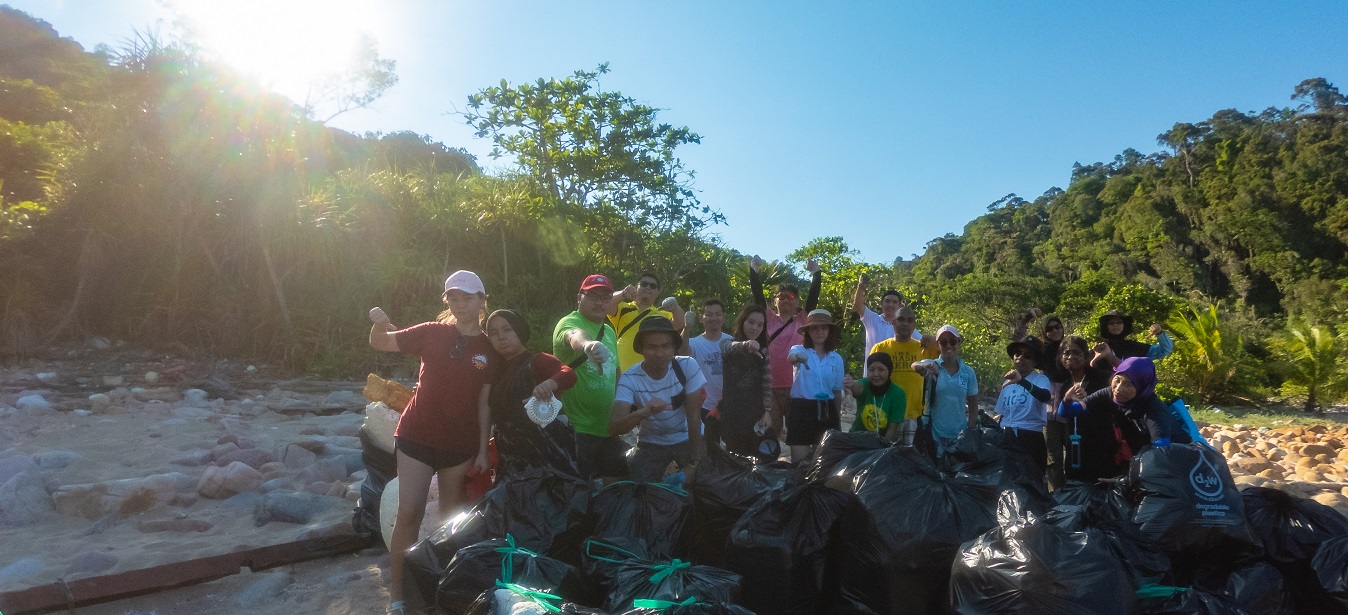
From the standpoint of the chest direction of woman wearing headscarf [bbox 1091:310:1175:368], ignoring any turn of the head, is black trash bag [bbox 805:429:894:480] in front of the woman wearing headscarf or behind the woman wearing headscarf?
in front

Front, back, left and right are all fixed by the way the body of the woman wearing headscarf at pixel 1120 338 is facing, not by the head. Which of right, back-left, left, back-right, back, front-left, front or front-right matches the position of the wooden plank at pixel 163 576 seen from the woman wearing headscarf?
front-right

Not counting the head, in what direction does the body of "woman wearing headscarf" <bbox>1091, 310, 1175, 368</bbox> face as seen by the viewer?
toward the camera

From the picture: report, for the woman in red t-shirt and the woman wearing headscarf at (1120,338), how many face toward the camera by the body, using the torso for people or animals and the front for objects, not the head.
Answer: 2

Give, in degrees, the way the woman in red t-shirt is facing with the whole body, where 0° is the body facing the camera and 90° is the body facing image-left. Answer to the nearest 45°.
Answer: approximately 0°

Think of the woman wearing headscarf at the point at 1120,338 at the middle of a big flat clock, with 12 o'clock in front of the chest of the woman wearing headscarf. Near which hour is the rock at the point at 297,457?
The rock is roughly at 2 o'clock from the woman wearing headscarf.

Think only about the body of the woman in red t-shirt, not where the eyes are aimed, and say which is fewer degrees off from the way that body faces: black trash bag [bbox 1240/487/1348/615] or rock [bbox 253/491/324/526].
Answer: the black trash bag

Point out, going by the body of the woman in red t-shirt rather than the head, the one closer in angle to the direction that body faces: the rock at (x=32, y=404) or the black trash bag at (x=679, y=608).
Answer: the black trash bag

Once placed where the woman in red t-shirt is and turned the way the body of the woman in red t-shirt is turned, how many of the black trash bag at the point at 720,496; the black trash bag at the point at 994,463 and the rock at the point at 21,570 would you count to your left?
2

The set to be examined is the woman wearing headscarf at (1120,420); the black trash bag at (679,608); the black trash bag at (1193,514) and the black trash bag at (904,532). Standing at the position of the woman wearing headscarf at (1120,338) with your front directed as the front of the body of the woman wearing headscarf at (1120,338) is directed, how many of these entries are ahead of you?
4

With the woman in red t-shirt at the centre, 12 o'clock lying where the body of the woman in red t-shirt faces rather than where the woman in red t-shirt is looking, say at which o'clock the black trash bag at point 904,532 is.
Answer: The black trash bag is roughly at 10 o'clock from the woman in red t-shirt.

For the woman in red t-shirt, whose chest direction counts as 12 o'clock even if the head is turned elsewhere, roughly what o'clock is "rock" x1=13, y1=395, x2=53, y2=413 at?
The rock is roughly at 5 o'clock from the woman in red t-shirt.

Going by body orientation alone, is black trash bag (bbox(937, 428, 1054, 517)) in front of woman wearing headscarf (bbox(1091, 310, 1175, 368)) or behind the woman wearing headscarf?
in front

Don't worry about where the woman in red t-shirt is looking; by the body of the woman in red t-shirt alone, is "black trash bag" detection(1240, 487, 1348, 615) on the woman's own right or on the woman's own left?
on the woman's own left

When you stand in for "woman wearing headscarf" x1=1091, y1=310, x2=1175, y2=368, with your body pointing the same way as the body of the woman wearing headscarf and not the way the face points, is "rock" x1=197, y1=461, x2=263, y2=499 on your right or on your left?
on your right

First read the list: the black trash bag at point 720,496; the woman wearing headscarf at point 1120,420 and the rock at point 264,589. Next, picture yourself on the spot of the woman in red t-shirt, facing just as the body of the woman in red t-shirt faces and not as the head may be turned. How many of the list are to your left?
2

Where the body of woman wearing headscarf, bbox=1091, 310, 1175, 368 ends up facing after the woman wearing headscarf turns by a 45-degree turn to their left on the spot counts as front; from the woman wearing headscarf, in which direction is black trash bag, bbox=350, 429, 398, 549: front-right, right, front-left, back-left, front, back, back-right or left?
right
